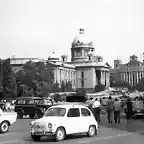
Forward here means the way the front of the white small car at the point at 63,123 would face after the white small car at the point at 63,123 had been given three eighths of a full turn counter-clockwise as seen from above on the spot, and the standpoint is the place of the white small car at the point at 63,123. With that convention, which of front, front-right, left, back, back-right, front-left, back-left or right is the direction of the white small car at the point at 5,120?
back-left

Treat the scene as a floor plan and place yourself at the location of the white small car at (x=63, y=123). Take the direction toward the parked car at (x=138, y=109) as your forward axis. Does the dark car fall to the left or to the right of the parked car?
left

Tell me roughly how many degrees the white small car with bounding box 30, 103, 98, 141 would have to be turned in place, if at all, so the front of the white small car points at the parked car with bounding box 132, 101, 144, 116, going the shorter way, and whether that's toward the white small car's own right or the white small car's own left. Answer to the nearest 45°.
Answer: approximately 180°
